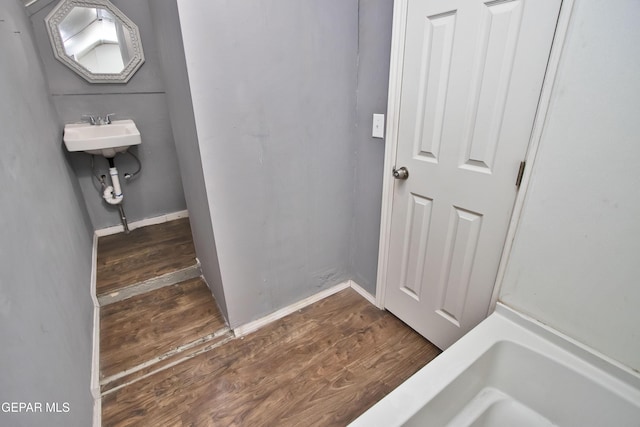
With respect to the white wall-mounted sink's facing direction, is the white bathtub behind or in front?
in front

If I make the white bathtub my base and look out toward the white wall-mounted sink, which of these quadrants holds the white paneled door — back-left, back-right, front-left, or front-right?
front-right

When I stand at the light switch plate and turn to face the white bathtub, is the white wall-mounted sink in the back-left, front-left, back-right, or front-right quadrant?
back-right

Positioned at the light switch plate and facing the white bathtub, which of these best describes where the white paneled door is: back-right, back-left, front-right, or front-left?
front-left

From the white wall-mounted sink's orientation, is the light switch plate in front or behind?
in front

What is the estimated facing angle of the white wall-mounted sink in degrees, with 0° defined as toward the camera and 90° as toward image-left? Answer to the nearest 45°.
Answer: approximately 0°

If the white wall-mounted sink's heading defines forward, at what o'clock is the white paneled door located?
The white paneled door is roughly at 11 o'clock from the white wall-mounted sink.

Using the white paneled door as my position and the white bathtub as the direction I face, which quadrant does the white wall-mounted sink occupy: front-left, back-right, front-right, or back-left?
back-right
